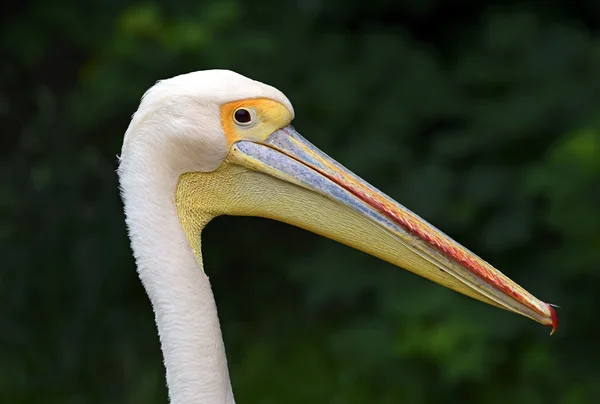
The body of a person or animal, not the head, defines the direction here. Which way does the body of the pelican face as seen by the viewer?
to the viewer's right
